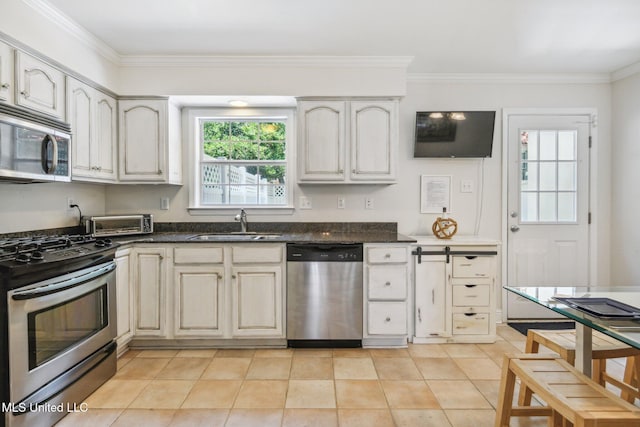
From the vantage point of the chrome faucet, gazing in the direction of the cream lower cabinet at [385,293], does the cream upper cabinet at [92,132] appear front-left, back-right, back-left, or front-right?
back-right

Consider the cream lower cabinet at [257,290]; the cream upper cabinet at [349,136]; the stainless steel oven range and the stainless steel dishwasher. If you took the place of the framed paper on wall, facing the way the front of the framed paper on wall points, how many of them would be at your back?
0

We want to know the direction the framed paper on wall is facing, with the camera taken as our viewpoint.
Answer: facing the viewer

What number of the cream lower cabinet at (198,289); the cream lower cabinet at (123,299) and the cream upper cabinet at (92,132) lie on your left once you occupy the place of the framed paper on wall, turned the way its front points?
0

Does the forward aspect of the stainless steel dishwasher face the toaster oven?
no

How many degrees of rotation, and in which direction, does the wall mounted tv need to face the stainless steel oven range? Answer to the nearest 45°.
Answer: approximately 45° to its right

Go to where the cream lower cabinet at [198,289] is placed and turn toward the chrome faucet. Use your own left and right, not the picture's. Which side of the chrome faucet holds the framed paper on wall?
right

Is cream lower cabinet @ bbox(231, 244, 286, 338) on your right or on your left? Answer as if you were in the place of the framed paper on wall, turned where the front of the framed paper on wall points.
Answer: on your right

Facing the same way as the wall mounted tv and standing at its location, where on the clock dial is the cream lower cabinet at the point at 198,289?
The cream lower cabinet is roughly at 2 o'clock from the wall mounted tv.

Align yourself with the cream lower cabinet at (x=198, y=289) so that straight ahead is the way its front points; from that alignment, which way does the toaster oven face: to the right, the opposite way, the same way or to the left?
the same way

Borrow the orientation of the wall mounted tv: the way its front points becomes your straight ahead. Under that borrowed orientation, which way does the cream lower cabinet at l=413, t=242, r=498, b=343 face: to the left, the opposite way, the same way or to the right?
the same way

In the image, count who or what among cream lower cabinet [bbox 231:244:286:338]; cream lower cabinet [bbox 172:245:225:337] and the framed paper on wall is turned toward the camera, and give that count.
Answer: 3

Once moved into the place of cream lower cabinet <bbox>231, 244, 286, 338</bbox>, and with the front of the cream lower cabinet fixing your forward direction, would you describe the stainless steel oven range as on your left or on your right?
on your right

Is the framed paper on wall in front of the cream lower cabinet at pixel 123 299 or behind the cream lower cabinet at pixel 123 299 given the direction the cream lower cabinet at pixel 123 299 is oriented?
in front

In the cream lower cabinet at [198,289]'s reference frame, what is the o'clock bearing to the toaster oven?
The toaster oven is roughly at 4 o'clock from the cream lower cabinet.

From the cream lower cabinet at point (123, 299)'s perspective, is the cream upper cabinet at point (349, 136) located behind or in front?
in front

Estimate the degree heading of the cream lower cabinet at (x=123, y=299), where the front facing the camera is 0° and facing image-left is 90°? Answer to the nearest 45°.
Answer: approximately 315°

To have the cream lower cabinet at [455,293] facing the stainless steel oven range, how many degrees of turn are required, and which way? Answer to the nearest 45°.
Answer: approximately 45° to its right

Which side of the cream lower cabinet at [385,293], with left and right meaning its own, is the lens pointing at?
front

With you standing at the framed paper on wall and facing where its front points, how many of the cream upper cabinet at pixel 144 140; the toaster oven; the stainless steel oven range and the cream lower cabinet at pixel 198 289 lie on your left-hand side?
0

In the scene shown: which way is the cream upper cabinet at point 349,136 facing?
toward the camera
